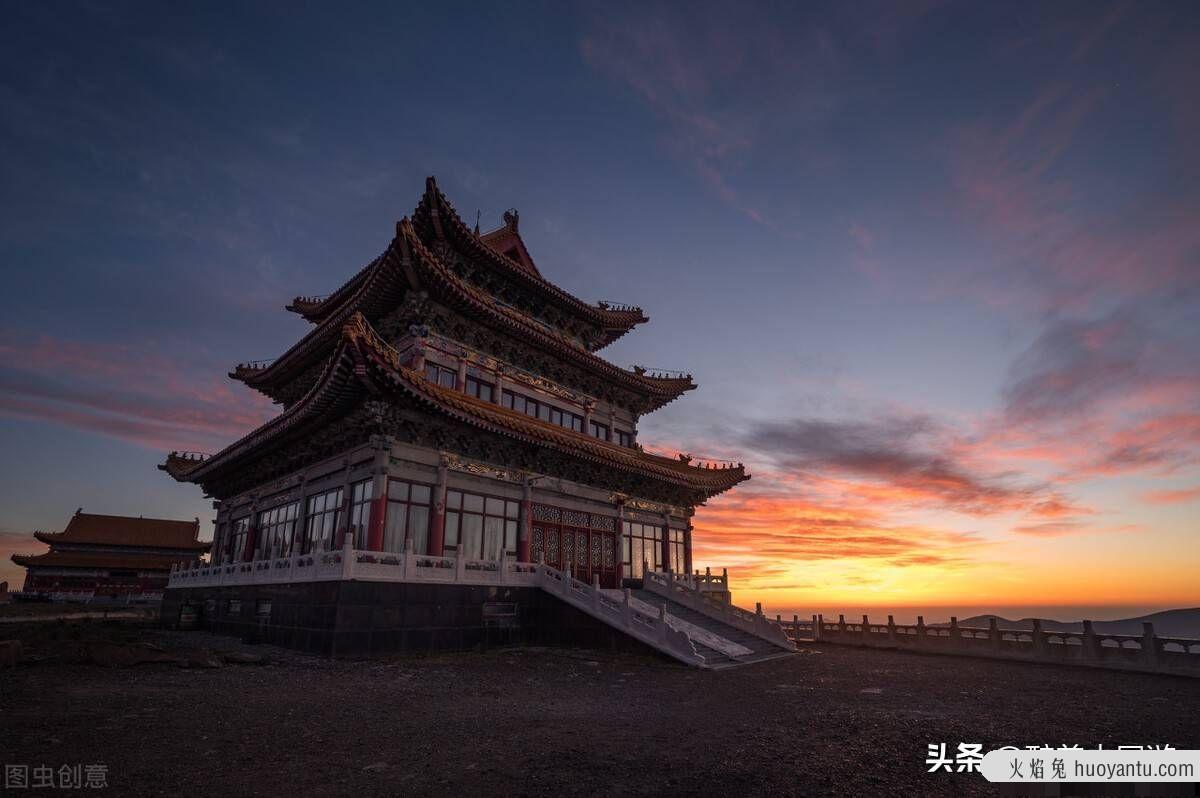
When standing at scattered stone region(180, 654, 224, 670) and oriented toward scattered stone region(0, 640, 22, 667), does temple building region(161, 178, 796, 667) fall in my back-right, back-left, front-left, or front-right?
back-right

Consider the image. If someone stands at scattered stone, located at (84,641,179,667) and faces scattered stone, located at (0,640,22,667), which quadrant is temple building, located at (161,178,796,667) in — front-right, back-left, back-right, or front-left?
back-right

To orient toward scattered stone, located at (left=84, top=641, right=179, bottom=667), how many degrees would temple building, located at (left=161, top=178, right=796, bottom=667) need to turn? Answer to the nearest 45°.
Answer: approximately 90° to its right

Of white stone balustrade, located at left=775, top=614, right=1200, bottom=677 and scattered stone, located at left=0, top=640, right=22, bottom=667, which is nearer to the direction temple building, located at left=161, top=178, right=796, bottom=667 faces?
the white stone balustrade

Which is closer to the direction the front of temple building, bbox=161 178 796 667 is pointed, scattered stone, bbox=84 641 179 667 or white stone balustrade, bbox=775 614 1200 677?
the white stone balustrade

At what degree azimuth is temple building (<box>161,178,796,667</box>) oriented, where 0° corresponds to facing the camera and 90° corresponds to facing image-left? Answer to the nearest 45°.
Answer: approximately 315°

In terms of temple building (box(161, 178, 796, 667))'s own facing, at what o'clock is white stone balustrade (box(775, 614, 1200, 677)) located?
The white stone balustrade is roughly at 11 o'clock from the temple building.

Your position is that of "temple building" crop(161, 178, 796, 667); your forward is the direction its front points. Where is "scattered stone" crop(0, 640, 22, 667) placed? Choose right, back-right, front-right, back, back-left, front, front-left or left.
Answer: right
